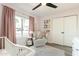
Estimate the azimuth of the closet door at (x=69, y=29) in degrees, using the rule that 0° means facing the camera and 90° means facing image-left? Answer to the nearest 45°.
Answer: approximately 45°

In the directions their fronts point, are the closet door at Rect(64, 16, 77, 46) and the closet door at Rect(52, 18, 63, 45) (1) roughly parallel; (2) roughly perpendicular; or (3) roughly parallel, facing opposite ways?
roughly parallel

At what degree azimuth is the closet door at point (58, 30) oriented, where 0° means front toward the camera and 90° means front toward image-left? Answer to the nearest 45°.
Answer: approximately 45°

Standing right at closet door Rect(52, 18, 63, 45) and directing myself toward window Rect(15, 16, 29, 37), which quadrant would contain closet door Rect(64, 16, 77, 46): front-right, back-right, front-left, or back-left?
back-left

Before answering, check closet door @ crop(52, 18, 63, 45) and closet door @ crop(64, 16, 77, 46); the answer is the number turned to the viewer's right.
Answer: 0

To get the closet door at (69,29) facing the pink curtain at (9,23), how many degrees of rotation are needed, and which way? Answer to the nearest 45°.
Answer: approximately 45° to its right
